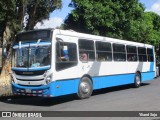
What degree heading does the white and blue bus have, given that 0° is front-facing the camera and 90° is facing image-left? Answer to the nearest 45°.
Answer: approximately 45°

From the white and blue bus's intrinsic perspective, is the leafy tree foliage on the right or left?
on its right
